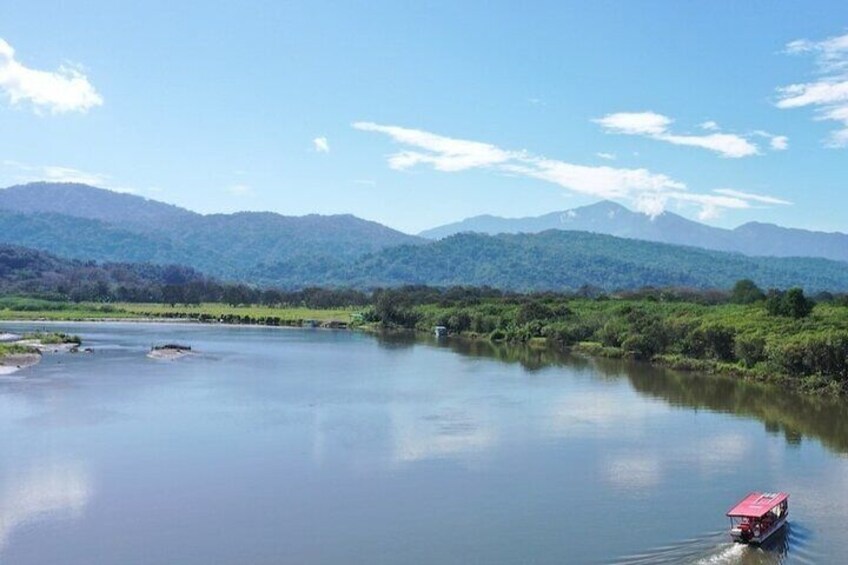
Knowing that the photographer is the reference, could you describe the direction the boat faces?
facing away from the viewer and to the right of the viewer
